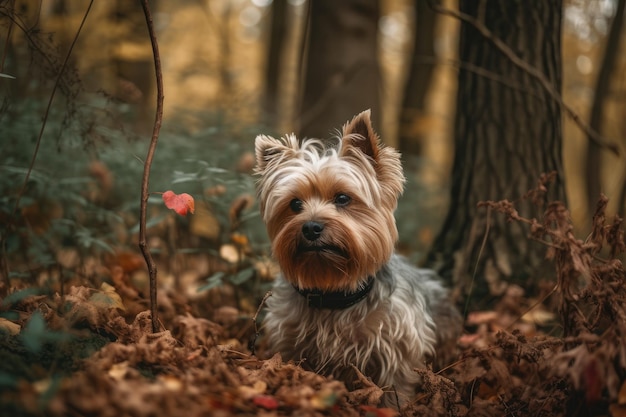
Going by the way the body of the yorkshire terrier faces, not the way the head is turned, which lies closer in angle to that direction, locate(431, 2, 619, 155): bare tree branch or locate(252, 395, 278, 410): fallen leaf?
the fallen leaf

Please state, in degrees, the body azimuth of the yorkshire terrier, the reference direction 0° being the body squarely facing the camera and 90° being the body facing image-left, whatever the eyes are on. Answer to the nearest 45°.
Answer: approximately 45°

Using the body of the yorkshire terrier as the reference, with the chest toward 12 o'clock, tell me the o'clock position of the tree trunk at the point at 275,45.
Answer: The tree trunk is roughly at 4 o'clock from the yorkshire terrier.

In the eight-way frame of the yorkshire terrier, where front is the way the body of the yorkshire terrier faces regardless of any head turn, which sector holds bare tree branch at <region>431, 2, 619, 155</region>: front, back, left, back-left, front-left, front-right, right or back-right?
back

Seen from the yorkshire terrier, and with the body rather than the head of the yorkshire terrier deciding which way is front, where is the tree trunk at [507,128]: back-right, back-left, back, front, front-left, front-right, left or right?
back

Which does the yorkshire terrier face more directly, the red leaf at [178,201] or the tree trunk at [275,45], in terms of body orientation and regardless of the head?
the red leaf

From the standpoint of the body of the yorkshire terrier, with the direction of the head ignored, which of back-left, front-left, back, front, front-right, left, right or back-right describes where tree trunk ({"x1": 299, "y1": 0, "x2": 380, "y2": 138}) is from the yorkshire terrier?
back-right

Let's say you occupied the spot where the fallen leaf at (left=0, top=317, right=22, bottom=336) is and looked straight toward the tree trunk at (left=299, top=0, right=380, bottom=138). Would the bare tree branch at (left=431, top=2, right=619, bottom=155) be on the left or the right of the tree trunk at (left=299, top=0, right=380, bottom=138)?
right
